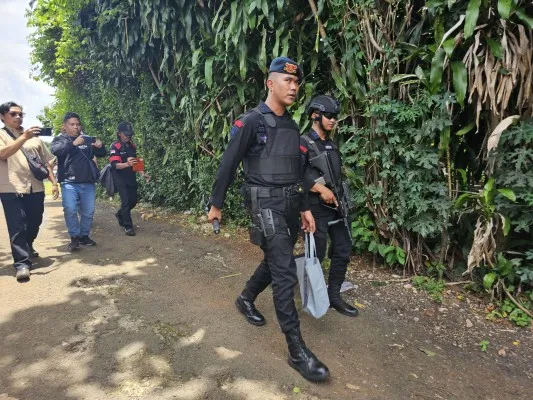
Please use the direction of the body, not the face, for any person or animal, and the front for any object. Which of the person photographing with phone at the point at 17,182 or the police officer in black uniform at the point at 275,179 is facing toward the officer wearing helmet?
the person photographing with phone

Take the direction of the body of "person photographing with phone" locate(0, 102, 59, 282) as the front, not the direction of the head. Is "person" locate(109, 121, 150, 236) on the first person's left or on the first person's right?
on the first person's left

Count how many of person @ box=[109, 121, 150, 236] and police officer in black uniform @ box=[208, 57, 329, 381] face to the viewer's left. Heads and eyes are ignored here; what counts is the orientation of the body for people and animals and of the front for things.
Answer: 0

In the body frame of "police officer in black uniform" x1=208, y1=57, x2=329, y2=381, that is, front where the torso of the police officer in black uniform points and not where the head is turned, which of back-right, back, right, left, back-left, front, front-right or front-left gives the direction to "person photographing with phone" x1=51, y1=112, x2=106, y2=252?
back

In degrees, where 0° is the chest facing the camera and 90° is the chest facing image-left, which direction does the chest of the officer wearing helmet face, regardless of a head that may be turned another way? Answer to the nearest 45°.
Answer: approximately 315°

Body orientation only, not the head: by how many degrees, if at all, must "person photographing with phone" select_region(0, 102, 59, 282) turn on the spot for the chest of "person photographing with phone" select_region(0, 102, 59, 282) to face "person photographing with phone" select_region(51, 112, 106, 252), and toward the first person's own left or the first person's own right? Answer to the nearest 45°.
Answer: approximately 90° to the first person's own left

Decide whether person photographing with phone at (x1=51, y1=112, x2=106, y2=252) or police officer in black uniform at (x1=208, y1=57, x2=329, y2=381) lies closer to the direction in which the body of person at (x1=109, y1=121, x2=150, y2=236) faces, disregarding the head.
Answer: the police officer in black uniform

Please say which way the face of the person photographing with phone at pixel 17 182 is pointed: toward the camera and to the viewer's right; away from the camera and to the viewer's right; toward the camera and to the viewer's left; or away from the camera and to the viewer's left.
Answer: toward the camera and to the viewer's right

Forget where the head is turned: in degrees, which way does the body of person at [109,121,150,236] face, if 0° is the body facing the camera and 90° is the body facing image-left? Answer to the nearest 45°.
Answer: approximately 315°

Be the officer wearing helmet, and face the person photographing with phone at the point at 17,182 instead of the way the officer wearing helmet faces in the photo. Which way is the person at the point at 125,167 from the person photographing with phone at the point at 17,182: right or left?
right
